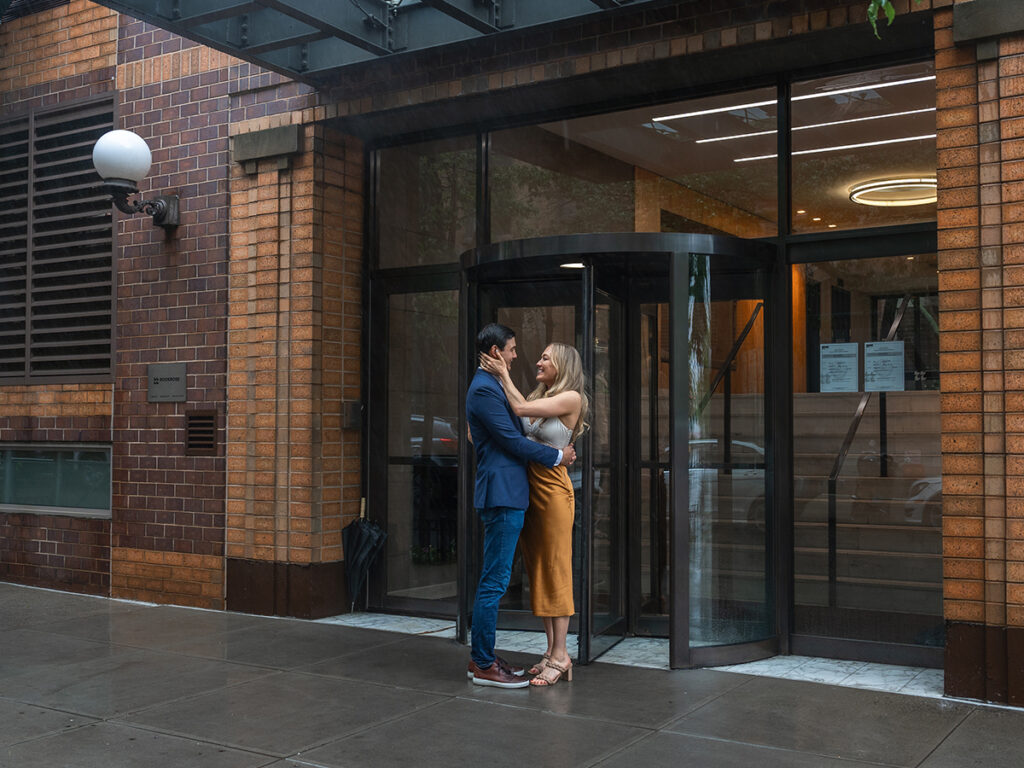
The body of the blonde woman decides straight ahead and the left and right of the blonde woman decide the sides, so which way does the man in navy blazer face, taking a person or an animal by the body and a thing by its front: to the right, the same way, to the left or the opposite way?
the opposite way

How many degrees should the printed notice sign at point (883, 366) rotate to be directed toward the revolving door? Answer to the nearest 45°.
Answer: approximately 90° to its right

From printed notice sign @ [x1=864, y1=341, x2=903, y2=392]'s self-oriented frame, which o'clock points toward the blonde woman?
The blonde woman is roughly at 2 o'clock from the printed notice sign.

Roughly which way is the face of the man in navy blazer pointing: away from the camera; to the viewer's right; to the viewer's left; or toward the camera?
to the viewer's right

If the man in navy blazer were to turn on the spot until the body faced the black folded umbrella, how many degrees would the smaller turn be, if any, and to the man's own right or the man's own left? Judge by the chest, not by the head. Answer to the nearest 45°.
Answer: approximately 135° to the man's own left

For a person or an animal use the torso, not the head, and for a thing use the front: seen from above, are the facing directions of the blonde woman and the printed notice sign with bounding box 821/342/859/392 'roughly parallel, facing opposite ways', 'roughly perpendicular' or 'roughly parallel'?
roughly perpendicular

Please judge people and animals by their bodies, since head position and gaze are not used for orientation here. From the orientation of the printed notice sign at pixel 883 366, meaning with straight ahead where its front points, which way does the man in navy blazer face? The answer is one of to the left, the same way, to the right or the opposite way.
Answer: to the left

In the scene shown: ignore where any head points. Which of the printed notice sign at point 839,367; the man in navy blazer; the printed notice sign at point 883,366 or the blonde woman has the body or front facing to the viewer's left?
the blonde woman

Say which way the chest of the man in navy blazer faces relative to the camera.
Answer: to the viewer's right

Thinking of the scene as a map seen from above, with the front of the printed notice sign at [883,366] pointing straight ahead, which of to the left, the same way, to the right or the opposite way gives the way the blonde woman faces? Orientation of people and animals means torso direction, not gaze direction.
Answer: to the right

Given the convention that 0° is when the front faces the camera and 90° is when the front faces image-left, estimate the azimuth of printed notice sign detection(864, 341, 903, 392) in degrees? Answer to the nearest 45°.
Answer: approximately 0°

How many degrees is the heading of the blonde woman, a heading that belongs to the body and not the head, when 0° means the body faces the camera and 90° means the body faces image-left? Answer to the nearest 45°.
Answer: approximately 90°
